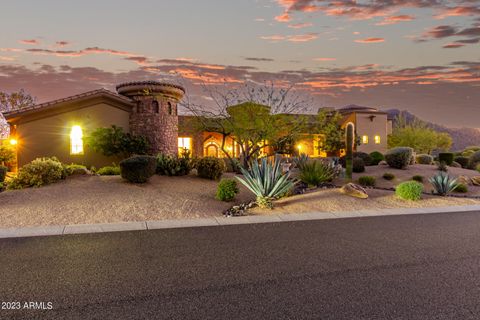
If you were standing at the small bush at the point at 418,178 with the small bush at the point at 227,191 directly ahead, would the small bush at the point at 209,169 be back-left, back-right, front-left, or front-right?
front-right

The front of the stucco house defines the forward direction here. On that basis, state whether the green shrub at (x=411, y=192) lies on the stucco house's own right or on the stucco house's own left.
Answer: on the stucco house's own left

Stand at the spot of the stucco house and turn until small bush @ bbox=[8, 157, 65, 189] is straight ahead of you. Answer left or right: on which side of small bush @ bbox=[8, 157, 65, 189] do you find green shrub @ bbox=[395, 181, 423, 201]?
left

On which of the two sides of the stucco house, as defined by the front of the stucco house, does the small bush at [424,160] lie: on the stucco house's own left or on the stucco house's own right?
on the stucco house's own left

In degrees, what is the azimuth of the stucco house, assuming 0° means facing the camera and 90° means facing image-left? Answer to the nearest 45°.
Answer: approximately 0°

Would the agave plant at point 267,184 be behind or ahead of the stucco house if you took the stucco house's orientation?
ahead

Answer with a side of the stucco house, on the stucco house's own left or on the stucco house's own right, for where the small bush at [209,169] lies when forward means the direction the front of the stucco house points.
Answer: on the stucco house's own left

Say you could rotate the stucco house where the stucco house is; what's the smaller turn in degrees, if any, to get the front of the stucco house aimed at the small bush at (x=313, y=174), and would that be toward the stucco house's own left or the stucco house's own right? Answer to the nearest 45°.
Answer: approximately 45° to the stucco house's own left

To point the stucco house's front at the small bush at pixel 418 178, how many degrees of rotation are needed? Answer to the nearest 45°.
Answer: approximately 90° to its left

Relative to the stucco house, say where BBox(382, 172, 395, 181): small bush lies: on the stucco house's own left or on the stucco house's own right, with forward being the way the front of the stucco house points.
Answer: on the stucco house's own left

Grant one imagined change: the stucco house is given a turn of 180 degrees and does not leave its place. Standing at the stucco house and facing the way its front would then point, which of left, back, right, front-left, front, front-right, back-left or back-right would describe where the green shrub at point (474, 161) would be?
right

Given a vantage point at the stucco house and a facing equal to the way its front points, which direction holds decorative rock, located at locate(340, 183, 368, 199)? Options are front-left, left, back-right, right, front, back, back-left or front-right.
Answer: front-left

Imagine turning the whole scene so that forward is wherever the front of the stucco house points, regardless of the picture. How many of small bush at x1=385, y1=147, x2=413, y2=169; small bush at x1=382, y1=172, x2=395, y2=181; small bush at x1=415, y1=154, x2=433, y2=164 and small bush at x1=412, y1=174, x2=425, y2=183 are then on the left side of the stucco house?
4
